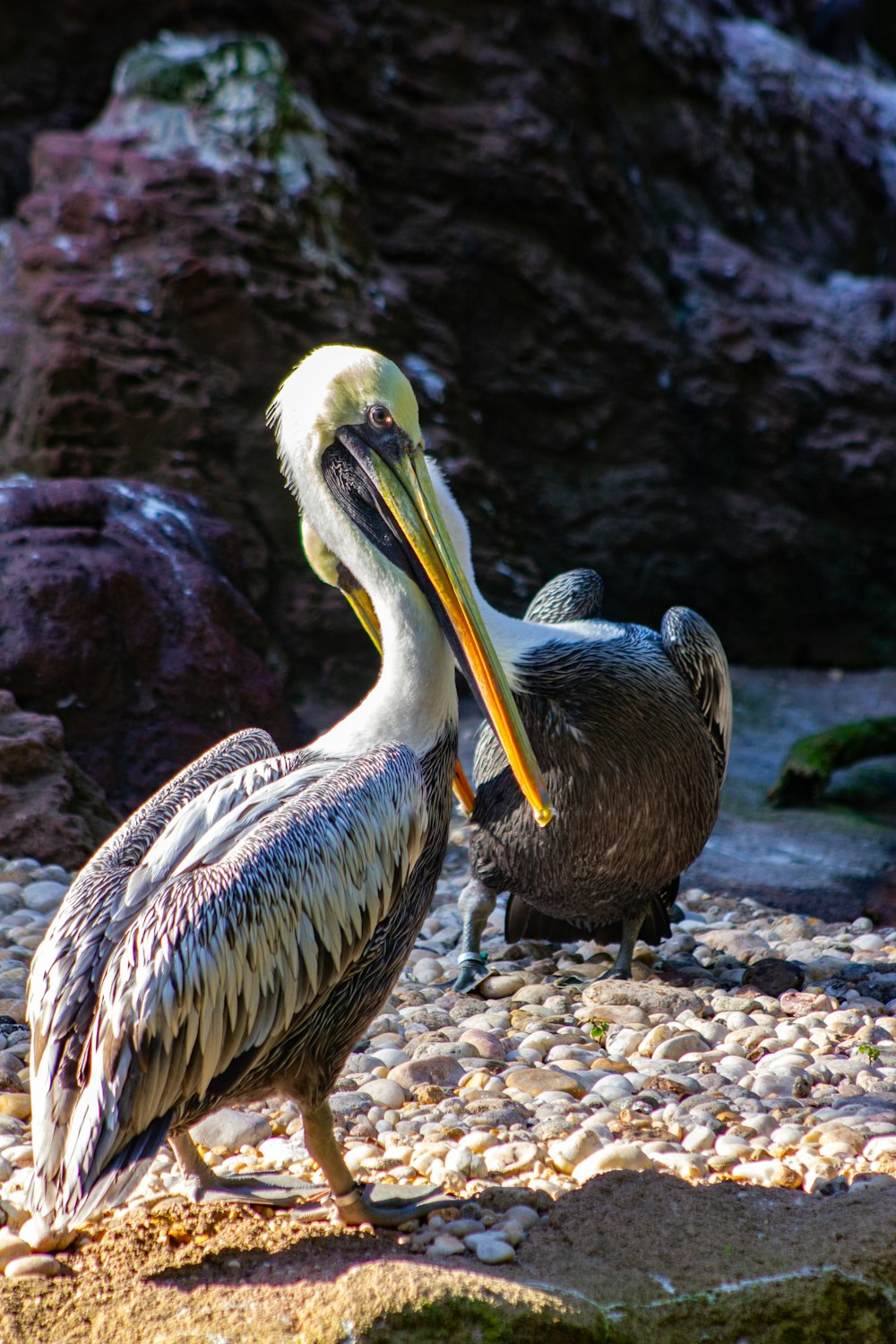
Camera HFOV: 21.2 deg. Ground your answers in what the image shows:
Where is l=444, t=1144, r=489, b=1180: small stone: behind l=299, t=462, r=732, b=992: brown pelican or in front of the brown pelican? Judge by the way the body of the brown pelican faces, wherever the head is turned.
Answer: in front

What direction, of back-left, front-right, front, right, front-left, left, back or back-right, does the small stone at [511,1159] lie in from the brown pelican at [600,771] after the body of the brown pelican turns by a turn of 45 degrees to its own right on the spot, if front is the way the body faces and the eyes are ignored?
left

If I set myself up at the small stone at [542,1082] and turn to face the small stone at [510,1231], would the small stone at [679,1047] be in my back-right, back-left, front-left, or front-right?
back-left

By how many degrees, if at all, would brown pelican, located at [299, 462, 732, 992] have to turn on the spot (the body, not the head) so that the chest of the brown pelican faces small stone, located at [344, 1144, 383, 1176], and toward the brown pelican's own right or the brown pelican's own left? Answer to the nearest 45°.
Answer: approximately 45° to the brown pelican's own left

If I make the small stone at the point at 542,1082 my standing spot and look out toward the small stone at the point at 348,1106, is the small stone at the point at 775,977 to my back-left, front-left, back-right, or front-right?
back-right

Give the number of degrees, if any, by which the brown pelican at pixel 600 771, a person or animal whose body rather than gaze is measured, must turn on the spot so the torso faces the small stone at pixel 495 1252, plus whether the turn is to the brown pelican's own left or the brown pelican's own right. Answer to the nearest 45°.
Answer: approximately 45° to the brown pelican's own left

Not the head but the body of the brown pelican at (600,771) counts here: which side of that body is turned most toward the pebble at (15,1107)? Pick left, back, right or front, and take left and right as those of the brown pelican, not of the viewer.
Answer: front

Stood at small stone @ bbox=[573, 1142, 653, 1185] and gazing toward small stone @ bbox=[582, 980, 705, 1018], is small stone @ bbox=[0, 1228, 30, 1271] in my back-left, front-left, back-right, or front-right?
back-left

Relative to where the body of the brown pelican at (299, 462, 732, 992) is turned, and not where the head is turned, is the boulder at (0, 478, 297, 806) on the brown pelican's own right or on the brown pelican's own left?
on the brown pelican's own right
